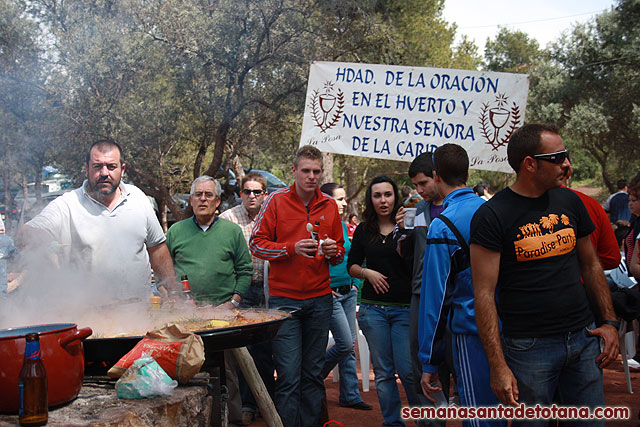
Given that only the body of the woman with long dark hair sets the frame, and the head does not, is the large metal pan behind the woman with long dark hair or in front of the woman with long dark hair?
in front

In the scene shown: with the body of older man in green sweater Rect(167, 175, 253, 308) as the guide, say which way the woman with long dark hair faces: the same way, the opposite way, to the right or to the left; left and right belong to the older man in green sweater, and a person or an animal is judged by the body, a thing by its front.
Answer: the same way

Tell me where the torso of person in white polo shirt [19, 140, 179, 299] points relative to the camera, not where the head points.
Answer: toward the camera

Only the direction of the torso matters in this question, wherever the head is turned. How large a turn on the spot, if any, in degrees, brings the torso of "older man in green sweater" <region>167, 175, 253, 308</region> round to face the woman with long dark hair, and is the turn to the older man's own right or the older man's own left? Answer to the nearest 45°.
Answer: approximately 45° to the older man's own left

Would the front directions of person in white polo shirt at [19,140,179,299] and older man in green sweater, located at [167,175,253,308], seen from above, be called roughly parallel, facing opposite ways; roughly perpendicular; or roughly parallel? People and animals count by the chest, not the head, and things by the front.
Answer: roughly parallel

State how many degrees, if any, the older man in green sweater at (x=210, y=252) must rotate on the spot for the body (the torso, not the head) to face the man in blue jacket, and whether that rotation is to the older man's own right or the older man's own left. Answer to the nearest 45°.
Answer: approximately 45° to the older man's own left

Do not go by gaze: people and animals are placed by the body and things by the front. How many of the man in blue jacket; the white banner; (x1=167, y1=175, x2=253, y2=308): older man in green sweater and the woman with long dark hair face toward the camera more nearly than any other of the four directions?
3

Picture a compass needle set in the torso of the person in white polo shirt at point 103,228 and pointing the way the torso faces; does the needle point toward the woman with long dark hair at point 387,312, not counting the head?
no

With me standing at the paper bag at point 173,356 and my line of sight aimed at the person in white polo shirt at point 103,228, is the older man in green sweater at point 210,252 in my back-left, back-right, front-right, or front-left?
front-right

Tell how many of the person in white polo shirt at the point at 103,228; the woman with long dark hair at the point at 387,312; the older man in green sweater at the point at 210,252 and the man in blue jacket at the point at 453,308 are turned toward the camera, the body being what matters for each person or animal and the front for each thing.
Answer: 3

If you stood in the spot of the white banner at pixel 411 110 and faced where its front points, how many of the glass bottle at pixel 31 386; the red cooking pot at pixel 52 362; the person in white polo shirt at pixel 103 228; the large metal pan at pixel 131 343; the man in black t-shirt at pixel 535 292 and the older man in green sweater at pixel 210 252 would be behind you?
0

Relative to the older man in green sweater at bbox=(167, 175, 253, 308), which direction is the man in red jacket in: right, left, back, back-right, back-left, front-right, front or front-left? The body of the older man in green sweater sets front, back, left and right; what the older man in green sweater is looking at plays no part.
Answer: front-left

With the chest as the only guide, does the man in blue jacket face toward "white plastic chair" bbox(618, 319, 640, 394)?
no

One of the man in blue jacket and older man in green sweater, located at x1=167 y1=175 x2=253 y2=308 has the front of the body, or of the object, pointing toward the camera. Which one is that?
the older man in green sweater

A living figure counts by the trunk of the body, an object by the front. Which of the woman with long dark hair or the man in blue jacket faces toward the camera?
the woman with long dark hair

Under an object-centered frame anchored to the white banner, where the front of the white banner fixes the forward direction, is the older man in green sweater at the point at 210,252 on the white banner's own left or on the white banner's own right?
on the white banner's own right

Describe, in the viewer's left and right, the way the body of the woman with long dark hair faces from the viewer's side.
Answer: facing the viewer

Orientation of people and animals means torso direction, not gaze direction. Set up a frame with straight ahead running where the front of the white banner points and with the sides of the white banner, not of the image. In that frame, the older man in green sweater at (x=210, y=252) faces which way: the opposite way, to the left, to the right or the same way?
the same way

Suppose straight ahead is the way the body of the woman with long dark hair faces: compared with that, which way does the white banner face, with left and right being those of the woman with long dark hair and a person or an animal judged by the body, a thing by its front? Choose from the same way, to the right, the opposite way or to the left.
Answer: the same way
